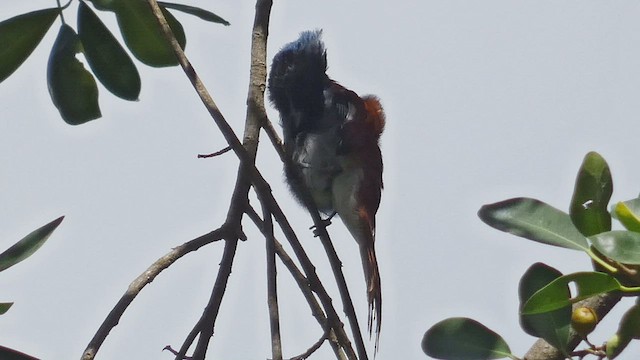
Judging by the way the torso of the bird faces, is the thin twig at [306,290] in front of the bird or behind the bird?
in front

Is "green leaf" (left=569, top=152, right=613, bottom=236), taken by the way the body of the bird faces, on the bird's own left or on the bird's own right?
on the bird's own left

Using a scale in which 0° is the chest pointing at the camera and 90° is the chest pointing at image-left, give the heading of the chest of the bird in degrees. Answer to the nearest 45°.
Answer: approximately 45°

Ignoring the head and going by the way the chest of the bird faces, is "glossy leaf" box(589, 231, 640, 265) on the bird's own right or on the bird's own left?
on the bird's own left

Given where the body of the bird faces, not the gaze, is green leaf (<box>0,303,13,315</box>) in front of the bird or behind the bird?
in front

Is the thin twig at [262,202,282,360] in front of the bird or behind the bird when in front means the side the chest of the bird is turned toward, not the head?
in front
